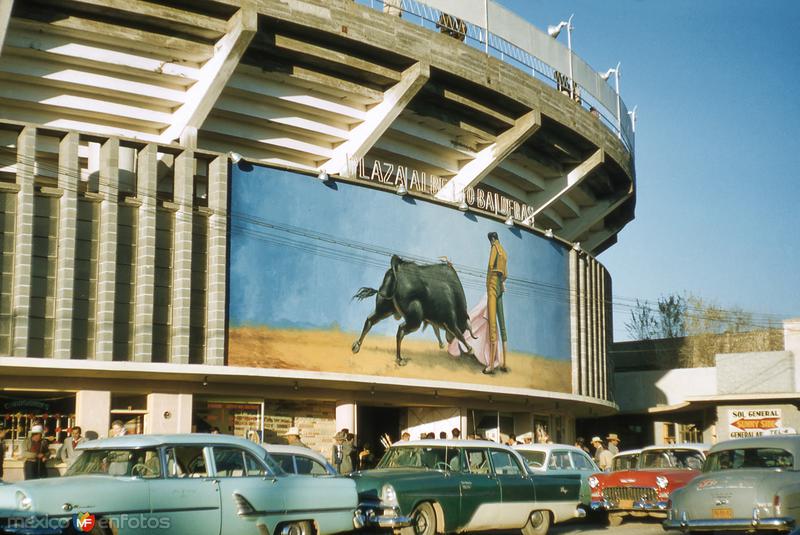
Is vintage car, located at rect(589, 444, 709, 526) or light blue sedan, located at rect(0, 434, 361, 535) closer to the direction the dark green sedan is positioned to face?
the light blue sedan

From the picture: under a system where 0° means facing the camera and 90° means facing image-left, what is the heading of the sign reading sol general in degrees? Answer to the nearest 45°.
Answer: approximately 0°

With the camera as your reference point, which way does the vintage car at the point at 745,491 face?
facing away from the viewer and to the right of the viewer

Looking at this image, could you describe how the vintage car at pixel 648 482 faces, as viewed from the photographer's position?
facing the viewer and to the left of the viewer

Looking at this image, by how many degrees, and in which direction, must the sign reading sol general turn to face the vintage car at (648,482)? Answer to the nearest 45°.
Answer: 0° — it already faces it

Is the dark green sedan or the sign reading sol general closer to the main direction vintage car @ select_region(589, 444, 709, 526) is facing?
the dark green sedan

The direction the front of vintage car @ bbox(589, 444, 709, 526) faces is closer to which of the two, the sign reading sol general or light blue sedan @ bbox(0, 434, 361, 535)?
the light blue sedan

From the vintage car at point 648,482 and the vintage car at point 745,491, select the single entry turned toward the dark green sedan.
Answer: the vintage car at point 648,482

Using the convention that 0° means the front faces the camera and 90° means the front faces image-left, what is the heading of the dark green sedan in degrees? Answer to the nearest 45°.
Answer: approximately 45°
